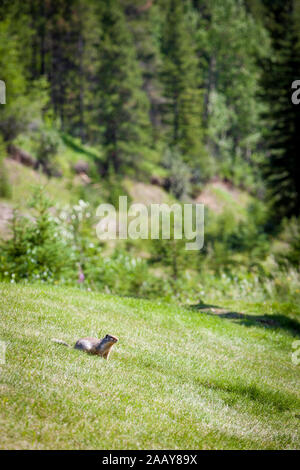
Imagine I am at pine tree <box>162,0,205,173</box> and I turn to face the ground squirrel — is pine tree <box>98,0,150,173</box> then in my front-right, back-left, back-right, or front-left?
front-right

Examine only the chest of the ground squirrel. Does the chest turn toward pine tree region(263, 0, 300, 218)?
no

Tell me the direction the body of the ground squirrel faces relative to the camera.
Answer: to the viewer's right

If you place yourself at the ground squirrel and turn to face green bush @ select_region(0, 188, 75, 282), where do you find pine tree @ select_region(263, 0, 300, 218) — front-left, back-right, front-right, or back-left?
front-right

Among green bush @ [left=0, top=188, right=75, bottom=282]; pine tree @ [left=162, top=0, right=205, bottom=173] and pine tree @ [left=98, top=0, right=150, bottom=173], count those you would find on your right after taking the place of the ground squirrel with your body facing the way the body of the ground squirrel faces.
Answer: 0

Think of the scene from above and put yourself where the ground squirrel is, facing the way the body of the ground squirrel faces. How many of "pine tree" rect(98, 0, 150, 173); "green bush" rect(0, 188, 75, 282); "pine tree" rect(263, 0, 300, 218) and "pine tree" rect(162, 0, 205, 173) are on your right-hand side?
0

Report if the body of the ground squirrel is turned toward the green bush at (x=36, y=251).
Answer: no

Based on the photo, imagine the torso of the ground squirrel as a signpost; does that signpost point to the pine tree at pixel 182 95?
no
